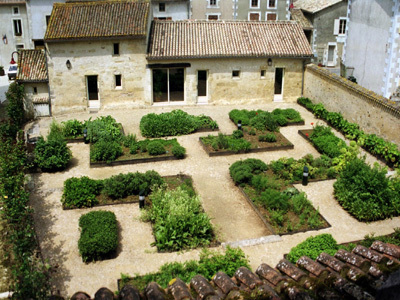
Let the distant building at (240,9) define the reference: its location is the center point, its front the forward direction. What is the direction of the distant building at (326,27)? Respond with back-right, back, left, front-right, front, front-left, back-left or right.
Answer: left

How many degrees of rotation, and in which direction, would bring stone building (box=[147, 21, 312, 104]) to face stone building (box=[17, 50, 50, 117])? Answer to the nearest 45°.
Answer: approximately 90° to its right

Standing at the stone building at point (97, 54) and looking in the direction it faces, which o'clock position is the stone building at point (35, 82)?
the stone building at point (35, 82) is roughly at 3 o'clock from the stone building at point (97, 54).

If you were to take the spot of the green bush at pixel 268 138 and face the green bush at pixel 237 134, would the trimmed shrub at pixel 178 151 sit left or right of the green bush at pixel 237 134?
left

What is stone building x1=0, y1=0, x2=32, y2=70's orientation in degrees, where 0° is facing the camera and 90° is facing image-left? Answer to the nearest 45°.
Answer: approximately 0°

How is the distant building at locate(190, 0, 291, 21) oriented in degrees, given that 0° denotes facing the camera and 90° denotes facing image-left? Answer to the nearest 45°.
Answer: approximately 0°

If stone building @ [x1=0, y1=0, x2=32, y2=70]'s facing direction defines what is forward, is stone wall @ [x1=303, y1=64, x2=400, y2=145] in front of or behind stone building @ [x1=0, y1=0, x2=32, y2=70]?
in front

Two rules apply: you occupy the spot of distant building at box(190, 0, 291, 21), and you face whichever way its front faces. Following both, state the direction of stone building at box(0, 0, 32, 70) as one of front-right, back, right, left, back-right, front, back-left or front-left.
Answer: right

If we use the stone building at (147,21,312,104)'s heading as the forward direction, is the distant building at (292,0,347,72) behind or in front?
behind
